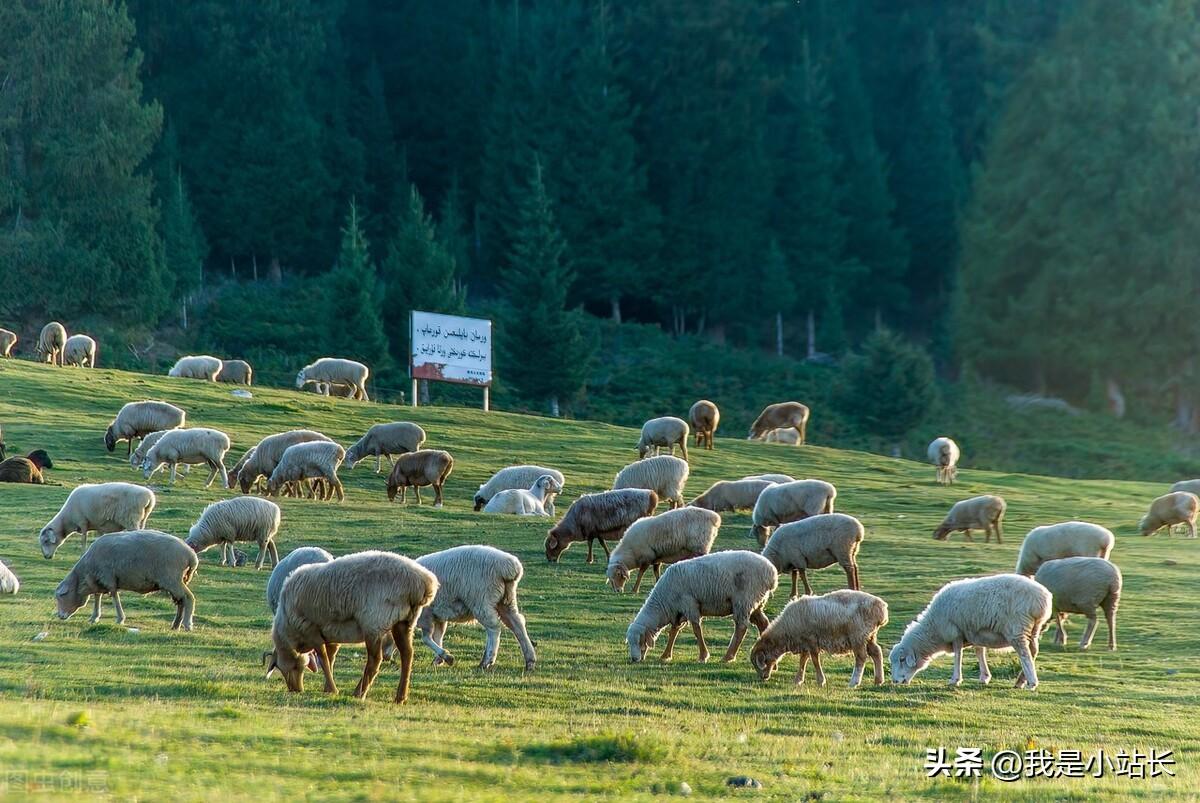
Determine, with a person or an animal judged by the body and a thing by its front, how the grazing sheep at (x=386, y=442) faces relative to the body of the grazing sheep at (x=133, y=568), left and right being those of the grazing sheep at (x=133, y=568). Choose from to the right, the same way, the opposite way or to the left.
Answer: the same way

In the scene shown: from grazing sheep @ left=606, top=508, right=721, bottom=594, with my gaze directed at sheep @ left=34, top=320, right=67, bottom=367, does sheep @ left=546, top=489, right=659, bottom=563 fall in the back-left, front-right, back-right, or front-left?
front-right

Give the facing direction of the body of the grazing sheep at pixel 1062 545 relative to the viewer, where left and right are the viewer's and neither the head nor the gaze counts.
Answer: facing to the left of the viewer

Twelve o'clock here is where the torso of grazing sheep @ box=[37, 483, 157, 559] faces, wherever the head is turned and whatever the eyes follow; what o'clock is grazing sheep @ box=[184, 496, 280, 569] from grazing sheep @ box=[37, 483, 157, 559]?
grazing sheep @ box=[184, 496, 280, 569] is roughly at 7 o'clock from grazing sheep @ box=[37, 483, 157, 559].

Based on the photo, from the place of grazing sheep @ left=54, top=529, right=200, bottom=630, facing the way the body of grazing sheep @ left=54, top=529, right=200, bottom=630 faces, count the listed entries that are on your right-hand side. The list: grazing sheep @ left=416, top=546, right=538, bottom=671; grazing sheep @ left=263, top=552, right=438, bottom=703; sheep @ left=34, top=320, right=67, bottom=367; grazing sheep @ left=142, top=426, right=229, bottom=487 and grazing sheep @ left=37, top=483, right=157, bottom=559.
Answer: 3

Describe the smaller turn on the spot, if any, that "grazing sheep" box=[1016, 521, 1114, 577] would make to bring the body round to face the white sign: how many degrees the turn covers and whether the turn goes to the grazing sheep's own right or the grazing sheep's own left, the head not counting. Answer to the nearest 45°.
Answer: approximately 45° to the grazing sheep's own right

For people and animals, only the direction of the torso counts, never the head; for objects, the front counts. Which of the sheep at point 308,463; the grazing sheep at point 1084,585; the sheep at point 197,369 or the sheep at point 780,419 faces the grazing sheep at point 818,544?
the grazing sheep at point 1084,585

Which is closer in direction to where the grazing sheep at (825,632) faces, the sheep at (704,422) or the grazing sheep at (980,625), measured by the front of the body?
the sheep at (704,422)

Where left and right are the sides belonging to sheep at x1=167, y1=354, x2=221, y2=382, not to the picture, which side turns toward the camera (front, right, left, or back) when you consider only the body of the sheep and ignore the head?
left

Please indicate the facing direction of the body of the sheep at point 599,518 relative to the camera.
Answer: to the viewer's left

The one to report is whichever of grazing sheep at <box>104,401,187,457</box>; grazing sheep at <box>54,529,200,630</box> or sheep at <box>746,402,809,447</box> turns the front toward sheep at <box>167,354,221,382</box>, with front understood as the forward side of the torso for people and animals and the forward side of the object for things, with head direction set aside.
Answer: sheep at <box>746,402,809,447</box>

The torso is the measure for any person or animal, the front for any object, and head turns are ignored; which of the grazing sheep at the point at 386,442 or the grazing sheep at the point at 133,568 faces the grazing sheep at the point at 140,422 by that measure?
the grazing sheep at the point at 386,442

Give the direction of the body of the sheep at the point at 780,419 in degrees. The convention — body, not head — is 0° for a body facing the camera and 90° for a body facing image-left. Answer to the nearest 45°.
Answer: approximately 90°

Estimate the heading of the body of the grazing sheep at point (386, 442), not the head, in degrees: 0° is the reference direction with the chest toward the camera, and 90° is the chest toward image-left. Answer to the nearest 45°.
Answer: approximately 90°

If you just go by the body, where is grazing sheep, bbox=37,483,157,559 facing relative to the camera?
to the viewer's left

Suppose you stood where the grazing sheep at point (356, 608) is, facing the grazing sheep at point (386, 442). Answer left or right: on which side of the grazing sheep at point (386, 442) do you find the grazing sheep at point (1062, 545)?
right

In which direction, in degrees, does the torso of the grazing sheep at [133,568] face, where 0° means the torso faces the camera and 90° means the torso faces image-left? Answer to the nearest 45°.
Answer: approximately 90°

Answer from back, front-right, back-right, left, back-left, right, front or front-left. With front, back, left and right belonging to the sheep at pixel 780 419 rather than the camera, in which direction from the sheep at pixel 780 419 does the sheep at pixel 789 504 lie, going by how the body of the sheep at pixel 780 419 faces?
left

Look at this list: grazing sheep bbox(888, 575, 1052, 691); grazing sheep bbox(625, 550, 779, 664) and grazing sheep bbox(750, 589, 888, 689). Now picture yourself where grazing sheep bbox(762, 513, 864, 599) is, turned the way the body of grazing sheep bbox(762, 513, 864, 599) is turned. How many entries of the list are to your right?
0

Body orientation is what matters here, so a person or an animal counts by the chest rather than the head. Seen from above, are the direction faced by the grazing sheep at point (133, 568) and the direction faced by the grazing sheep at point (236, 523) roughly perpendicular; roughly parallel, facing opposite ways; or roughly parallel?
roughly parallel
